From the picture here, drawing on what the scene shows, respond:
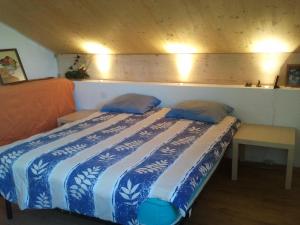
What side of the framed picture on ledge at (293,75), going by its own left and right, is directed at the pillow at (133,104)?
right

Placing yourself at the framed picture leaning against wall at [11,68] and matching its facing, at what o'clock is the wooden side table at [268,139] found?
The wooden side table is roughly at 12 o'clock from the framed picture leaning against wall.

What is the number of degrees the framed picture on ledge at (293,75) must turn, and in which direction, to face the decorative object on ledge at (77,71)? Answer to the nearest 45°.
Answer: approximately 90° to its right

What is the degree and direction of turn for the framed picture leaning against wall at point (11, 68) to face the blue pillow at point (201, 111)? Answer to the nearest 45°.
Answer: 0° — it already faces it

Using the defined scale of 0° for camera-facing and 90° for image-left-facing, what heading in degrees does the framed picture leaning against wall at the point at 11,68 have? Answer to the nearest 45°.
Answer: approximately 315°

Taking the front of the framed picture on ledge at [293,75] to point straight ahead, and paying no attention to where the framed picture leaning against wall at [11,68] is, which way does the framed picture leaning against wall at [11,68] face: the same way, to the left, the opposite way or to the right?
to the left
